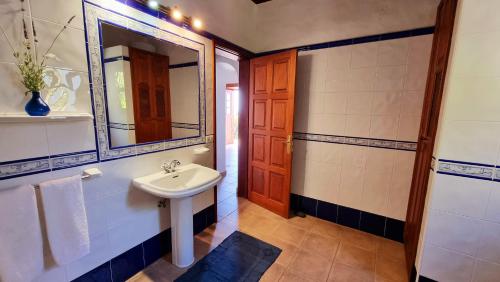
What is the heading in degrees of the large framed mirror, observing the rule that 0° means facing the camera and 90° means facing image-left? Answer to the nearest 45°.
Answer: approximately 315°

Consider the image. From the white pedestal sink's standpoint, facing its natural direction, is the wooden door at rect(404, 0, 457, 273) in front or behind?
in front

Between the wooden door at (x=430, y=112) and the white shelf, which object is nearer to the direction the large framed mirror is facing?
the wooden door

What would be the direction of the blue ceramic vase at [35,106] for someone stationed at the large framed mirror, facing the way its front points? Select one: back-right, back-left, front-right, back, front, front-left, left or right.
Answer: right

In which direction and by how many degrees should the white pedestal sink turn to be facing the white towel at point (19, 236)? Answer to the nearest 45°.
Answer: approximately 90° to its right

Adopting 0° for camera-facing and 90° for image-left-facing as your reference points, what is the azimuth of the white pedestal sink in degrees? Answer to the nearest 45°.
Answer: approximately 315°

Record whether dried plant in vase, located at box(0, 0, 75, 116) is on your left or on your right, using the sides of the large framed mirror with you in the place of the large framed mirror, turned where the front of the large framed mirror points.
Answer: on your right

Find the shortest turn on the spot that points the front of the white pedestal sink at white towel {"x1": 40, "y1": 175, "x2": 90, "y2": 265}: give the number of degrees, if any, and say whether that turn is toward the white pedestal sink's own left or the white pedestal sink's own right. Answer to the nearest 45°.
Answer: approximately 90° to the white pedestal sink's own right
